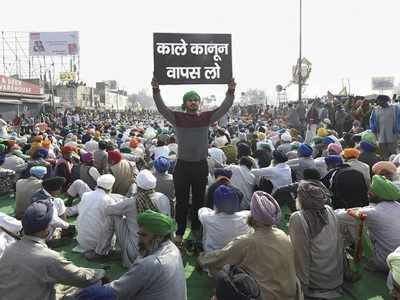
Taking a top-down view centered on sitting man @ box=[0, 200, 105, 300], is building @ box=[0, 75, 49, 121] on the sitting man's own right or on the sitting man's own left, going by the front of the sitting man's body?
on the sitting man's own left

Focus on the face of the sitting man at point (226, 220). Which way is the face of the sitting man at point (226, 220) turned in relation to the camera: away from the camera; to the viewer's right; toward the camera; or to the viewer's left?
away from the camera

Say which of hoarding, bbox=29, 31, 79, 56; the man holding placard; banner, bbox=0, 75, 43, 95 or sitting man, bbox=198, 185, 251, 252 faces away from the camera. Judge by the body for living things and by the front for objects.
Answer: the sitting man

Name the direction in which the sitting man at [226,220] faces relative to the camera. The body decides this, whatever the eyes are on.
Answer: away from the camera

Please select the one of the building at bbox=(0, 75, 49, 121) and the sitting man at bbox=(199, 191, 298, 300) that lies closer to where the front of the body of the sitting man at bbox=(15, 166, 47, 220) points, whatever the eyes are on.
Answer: the building

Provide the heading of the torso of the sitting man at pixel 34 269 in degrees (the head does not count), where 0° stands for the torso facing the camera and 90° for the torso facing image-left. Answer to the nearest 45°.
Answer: approximately 225°

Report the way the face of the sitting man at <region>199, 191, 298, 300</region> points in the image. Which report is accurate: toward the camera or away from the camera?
away from the camera

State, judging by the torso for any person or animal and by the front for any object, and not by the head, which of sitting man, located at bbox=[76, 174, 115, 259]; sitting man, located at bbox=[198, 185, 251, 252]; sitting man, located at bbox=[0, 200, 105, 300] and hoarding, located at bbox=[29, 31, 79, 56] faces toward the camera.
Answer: the hoarding

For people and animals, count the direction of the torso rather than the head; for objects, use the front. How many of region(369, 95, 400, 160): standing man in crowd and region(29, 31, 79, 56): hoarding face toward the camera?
2

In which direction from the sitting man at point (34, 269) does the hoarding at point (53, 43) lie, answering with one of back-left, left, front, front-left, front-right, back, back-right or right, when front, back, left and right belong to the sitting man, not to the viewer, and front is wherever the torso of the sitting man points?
front-left

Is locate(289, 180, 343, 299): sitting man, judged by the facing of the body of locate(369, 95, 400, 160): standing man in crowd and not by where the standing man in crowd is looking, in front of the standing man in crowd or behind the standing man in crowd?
in front

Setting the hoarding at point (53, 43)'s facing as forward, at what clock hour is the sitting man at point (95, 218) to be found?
The sitting man is roughly at 12 o'clock from the hoarding.

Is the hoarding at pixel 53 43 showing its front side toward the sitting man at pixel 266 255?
yes

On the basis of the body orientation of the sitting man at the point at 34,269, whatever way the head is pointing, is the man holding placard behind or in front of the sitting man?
in front

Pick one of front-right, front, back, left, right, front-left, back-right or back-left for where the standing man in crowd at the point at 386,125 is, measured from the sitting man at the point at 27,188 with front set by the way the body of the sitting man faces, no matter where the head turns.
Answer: front-right
